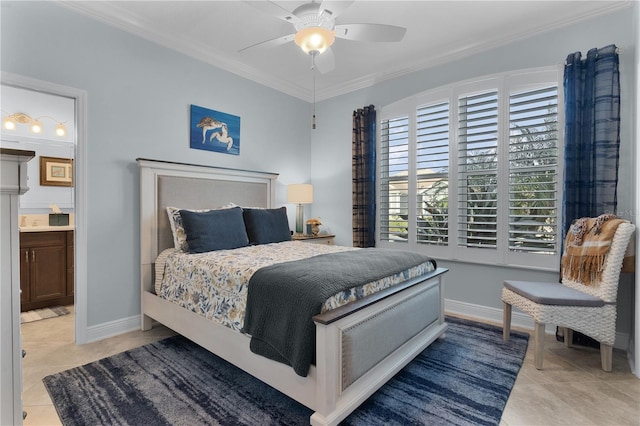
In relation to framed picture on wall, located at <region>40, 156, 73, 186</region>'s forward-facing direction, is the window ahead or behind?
ahead

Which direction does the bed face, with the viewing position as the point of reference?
facing the viewer and to the right of the viewer

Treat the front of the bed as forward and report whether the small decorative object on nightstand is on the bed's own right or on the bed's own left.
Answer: on the bed's own left

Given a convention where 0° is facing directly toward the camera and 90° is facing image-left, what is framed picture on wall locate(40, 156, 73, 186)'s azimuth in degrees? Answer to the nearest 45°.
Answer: approximately 0°

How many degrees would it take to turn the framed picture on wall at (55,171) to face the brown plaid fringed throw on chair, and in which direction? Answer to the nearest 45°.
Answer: approximately 45° to its left

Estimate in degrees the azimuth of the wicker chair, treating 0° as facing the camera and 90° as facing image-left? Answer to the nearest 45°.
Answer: approximately 45°

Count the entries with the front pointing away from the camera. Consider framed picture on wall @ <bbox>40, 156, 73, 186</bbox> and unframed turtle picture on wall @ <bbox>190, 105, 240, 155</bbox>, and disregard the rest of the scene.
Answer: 0

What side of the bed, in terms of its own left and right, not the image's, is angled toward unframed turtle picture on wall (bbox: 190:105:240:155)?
back

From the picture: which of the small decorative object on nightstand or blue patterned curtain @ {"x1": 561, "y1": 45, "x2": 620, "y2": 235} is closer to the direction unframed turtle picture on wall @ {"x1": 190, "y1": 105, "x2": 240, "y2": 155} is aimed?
the blue patterned curtain

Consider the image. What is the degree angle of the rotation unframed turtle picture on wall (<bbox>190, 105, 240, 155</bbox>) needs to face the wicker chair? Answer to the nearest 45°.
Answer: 0° — it already faces it

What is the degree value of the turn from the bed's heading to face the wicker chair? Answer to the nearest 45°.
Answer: approximately 45° to its left

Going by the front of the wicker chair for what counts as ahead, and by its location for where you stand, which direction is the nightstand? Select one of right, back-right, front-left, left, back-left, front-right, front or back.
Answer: front-right
